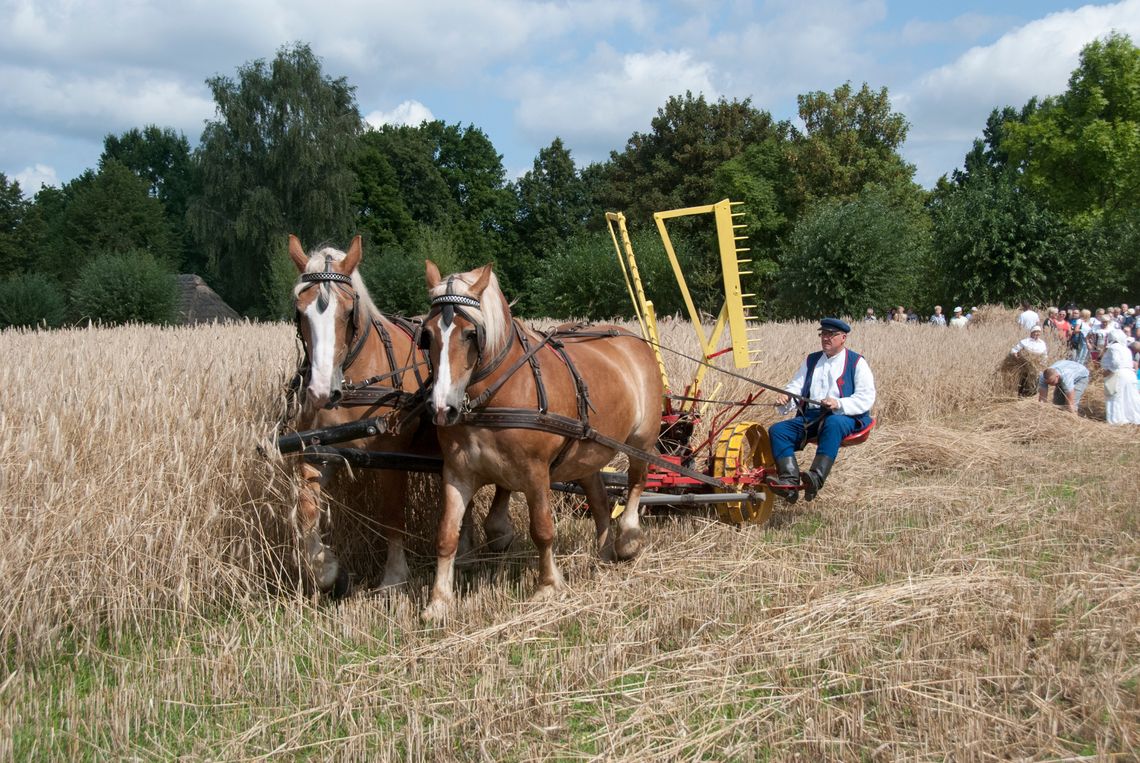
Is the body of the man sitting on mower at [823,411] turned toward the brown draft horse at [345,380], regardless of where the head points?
yes

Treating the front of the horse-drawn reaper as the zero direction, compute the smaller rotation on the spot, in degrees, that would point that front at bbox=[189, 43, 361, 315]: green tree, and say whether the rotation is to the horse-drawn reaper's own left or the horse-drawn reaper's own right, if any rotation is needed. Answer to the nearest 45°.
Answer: approximately 135° to the horse-drawn reaper's own right

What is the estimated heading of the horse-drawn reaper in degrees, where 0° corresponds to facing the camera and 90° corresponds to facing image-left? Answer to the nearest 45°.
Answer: approximately 45°

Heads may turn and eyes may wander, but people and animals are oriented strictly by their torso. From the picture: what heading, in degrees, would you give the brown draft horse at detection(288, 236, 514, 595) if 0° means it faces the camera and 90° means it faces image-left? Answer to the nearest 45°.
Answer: approximately 45°

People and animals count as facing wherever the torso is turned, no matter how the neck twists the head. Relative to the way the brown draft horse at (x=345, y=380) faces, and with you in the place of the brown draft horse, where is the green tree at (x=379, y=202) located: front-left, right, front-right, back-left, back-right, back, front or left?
back-right

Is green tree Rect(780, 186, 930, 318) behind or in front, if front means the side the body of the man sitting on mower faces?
behind

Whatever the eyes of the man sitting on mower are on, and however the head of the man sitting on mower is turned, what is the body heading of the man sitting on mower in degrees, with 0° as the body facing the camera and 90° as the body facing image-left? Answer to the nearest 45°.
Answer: approximately 45°

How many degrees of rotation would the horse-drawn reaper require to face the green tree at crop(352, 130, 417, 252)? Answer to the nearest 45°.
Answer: approximately 135° to its right
